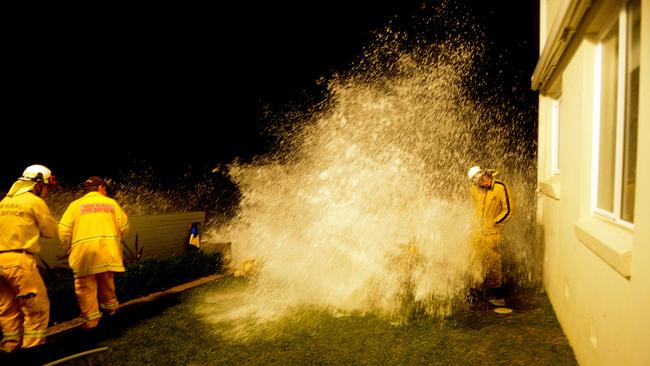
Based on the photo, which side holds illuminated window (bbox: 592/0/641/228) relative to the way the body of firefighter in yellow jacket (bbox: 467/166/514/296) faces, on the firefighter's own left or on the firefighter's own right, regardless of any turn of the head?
on the firefighter's own left

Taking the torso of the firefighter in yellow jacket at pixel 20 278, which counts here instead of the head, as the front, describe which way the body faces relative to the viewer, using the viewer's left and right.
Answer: facing away from the viewer and to the right of the viewer

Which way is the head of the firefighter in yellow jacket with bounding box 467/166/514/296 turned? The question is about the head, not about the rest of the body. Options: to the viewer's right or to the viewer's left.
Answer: to the viewer's left

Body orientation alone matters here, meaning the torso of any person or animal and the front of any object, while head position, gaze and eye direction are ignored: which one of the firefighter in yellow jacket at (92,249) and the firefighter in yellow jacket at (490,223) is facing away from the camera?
the firefighter in yellow jacket at (92,249)

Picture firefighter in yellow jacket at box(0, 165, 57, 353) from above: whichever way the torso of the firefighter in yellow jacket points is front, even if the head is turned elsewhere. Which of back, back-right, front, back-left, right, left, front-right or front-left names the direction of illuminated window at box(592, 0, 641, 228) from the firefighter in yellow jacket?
right

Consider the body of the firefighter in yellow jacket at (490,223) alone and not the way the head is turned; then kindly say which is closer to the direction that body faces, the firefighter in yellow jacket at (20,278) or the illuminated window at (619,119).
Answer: the firefighter in yellow jacket

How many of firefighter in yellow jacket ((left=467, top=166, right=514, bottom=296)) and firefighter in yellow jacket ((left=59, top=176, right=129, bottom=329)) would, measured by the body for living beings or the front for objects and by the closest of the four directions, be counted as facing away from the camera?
1

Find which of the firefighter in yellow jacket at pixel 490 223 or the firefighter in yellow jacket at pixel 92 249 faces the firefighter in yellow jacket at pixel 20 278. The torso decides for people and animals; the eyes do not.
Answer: the firefighter in yellow jacket at pixel 490 223

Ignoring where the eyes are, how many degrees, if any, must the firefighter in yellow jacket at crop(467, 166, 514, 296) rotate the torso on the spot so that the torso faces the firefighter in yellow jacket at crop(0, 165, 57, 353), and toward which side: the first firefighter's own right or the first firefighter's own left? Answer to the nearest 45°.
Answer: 0° — they already face them

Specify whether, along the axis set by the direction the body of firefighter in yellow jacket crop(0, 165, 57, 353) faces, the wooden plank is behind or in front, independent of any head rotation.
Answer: in front

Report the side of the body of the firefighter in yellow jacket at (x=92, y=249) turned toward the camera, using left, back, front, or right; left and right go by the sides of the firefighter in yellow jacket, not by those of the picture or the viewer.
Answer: back

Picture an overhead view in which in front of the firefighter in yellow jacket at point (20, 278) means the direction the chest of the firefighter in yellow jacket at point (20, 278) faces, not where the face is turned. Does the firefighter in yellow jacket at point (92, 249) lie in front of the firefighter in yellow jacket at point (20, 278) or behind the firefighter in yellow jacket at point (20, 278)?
in front

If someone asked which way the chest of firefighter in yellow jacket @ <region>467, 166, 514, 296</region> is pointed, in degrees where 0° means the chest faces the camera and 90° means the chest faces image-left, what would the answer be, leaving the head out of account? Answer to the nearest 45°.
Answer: approximately 45°
